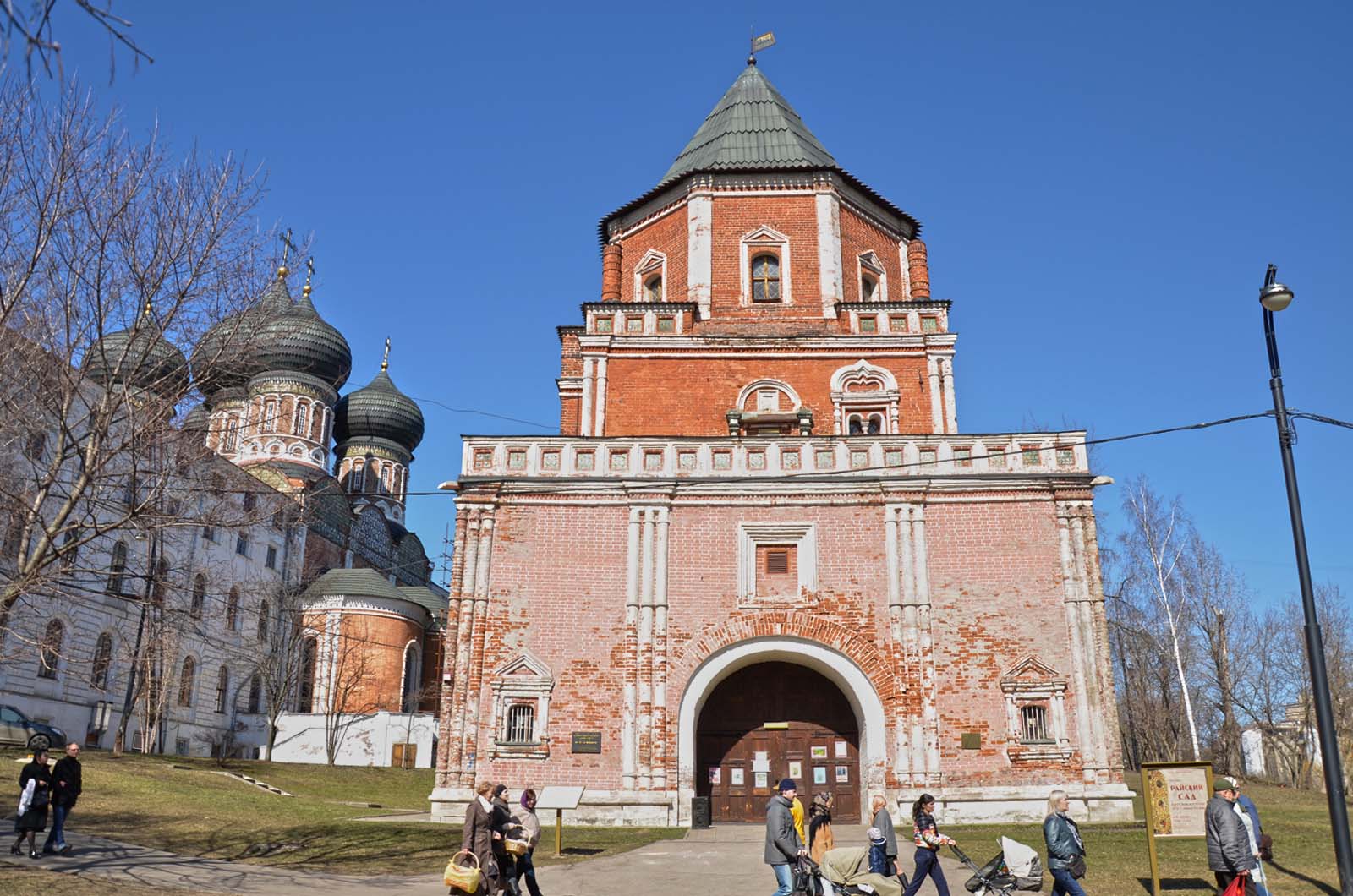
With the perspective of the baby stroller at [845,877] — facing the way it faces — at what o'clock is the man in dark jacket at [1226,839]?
The man in dark jacket is roughly at 12 o'clock from the baby stroller.

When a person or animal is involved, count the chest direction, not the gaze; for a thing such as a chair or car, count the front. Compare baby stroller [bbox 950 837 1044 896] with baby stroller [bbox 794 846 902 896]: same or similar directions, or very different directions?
same or similar directions

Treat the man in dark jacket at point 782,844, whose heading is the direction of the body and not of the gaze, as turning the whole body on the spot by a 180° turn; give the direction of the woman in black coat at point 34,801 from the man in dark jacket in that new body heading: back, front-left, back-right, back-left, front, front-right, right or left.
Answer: front

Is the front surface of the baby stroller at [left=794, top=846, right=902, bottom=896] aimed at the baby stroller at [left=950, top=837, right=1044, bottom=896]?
yes

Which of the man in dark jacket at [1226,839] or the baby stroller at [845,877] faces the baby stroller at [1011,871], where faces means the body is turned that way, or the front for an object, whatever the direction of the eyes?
the baby stroller at [845,877]

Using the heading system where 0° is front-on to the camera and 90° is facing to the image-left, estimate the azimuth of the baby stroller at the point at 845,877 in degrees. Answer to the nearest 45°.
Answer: approximately 270°

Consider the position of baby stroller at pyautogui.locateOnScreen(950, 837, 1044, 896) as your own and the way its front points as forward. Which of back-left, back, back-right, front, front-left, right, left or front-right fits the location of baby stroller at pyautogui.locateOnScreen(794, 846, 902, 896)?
back

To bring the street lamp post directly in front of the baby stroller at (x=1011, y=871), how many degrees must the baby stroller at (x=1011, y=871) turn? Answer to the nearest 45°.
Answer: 0° — it already faces it

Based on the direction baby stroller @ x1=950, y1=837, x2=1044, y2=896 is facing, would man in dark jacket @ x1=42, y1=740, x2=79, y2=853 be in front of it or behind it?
behind

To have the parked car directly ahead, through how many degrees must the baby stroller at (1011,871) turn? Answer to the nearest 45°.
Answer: approximately 135° to its left

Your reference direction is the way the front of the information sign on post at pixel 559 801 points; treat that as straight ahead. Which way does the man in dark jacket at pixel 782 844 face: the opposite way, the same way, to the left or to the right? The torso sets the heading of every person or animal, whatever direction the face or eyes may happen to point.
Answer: to the left

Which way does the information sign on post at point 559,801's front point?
toward the camera

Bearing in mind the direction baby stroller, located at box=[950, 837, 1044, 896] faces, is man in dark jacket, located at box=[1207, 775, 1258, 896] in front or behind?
in front

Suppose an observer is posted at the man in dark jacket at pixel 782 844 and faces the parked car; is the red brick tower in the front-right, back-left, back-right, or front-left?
front-right

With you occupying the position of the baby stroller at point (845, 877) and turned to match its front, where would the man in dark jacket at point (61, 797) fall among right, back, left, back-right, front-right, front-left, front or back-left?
back
